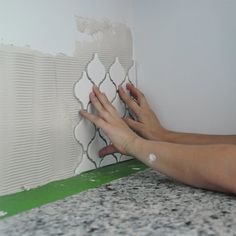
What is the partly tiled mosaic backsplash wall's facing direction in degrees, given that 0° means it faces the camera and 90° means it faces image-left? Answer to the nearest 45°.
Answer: approximately 315°
